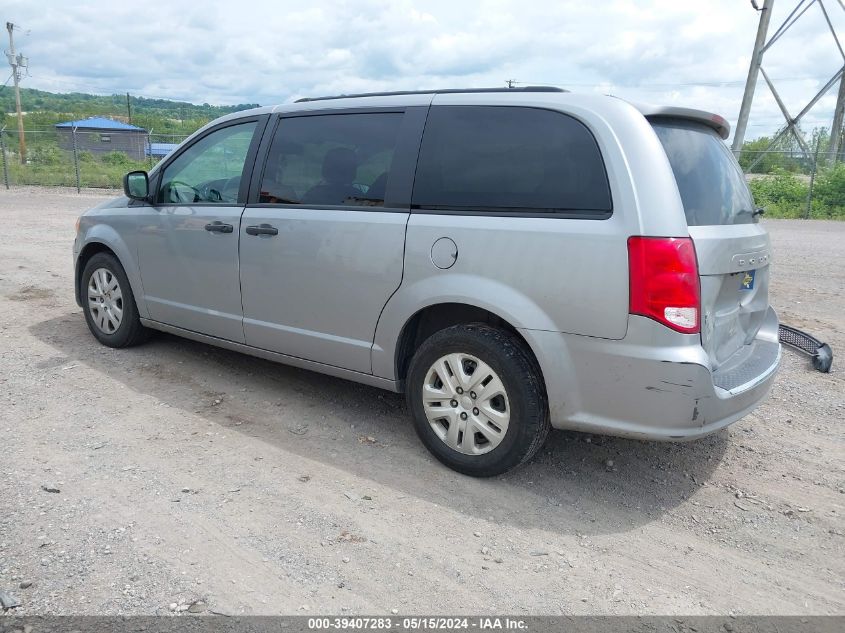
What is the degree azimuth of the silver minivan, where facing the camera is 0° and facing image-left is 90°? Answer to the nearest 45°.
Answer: approximately 135°

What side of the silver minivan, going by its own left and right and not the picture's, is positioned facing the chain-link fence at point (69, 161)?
front
